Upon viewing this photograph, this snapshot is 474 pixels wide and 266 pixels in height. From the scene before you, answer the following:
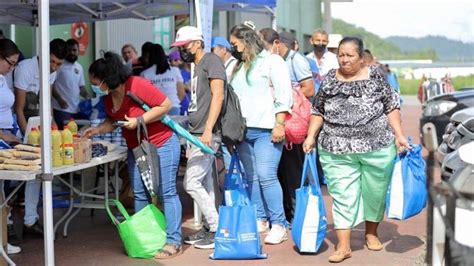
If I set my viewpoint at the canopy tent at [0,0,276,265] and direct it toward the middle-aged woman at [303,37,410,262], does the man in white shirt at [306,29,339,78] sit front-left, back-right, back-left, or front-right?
front-left

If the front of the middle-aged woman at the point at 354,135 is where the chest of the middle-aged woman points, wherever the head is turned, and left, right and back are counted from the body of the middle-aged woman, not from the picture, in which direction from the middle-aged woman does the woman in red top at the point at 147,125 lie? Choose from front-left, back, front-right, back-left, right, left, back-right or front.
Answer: right

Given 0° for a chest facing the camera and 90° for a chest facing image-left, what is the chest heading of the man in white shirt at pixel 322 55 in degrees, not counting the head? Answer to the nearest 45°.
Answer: approximately 0°

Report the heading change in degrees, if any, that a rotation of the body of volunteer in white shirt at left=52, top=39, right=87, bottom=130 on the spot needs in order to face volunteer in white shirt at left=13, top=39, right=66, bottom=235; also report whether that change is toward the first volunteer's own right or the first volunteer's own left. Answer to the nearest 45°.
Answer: approximately 45° to the first volunteer's own right

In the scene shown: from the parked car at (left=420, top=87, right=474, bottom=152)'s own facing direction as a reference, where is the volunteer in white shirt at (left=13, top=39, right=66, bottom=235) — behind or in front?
in front

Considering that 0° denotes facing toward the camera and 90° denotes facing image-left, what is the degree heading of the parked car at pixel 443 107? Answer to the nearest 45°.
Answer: approximately 45°

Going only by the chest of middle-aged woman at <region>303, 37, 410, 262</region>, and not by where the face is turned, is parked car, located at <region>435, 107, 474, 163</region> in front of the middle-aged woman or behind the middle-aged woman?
behind

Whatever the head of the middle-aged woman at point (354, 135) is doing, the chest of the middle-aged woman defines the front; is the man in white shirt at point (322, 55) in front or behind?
behind

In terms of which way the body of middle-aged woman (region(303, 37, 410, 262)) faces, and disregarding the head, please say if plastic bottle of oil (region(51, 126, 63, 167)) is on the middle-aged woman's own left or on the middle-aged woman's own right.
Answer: on the middle-aged woman's own right

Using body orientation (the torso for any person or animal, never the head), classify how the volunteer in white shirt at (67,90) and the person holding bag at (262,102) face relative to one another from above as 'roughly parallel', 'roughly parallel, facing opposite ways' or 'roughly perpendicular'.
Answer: roughly perpendicular

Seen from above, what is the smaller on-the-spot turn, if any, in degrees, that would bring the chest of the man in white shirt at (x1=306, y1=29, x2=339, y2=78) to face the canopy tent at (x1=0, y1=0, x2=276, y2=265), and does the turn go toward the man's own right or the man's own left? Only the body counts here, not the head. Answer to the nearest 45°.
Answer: approximately 90° to the man's own right

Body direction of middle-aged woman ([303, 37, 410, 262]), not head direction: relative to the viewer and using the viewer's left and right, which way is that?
facing the viewer
